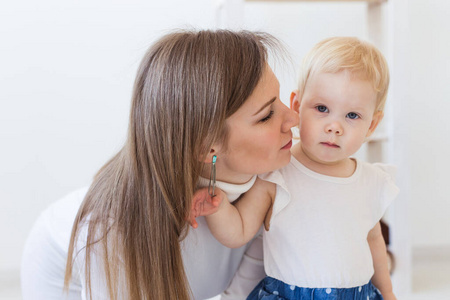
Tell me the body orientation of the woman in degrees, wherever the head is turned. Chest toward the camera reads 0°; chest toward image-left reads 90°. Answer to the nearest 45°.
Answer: approximately 270°
